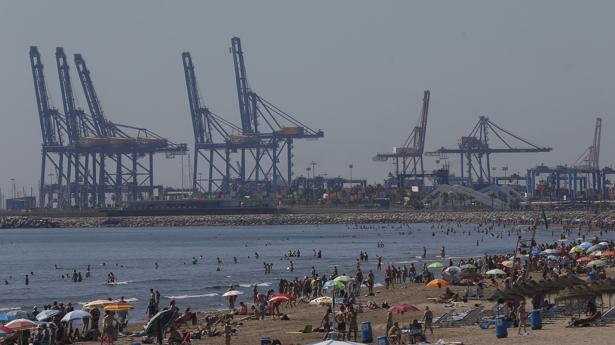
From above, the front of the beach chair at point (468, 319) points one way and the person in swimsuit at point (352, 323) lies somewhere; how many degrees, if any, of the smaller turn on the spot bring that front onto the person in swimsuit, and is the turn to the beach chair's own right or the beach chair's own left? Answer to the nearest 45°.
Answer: approximately 45° to the beach chair's own left

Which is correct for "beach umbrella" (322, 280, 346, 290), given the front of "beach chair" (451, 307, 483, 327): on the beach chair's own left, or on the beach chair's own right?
on the beach chair's own right

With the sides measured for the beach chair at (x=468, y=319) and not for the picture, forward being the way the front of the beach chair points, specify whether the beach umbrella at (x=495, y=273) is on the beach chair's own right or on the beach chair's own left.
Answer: on the beach chair's own right

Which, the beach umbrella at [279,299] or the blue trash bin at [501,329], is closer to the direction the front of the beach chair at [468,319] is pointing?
the beach umbrella

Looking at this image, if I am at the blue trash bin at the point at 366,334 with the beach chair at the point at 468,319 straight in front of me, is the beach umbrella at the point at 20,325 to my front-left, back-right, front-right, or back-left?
back-left

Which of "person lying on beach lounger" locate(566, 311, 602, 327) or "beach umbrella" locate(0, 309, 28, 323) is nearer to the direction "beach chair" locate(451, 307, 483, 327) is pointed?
the beach umbrella

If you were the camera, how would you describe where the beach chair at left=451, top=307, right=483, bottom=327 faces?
facing to the left of the viewer
